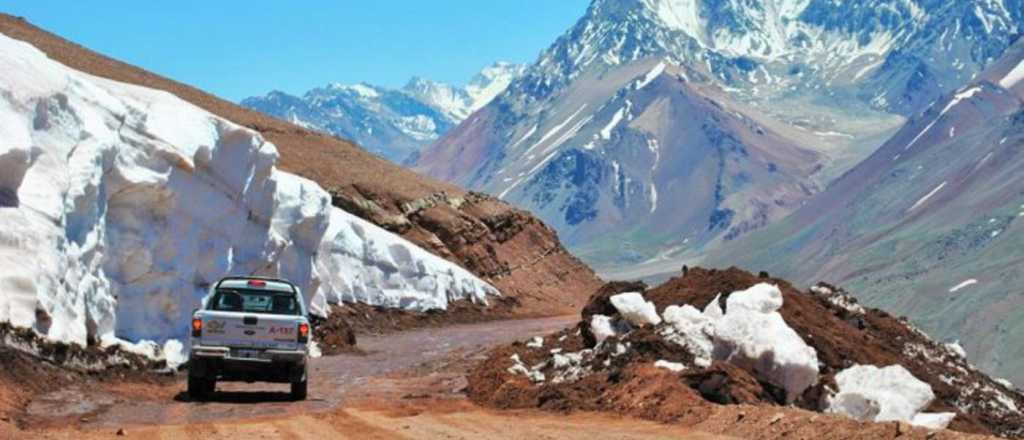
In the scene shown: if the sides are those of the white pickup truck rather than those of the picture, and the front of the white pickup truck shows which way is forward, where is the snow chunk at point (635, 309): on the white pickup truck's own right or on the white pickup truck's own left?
on the white pickup truck's own right

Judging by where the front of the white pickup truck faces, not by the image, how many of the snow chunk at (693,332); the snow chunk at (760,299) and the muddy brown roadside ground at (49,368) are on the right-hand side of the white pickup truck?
2

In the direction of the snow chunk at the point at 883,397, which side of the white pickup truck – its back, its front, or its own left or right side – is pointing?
right

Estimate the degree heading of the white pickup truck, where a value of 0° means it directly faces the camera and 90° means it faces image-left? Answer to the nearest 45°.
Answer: approximately 180°

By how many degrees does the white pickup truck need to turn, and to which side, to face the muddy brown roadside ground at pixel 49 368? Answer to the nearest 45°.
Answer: approximately 90° to its left

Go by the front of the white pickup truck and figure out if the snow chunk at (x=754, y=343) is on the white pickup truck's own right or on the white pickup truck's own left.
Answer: on the white pickup truck's own right

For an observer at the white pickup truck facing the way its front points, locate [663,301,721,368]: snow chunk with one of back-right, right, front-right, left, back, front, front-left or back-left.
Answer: right

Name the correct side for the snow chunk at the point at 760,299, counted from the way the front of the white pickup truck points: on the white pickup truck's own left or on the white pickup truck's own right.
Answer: on the white pickup truck's own right

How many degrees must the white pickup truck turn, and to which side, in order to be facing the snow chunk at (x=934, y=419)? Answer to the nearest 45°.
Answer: approximately 90° to its right
